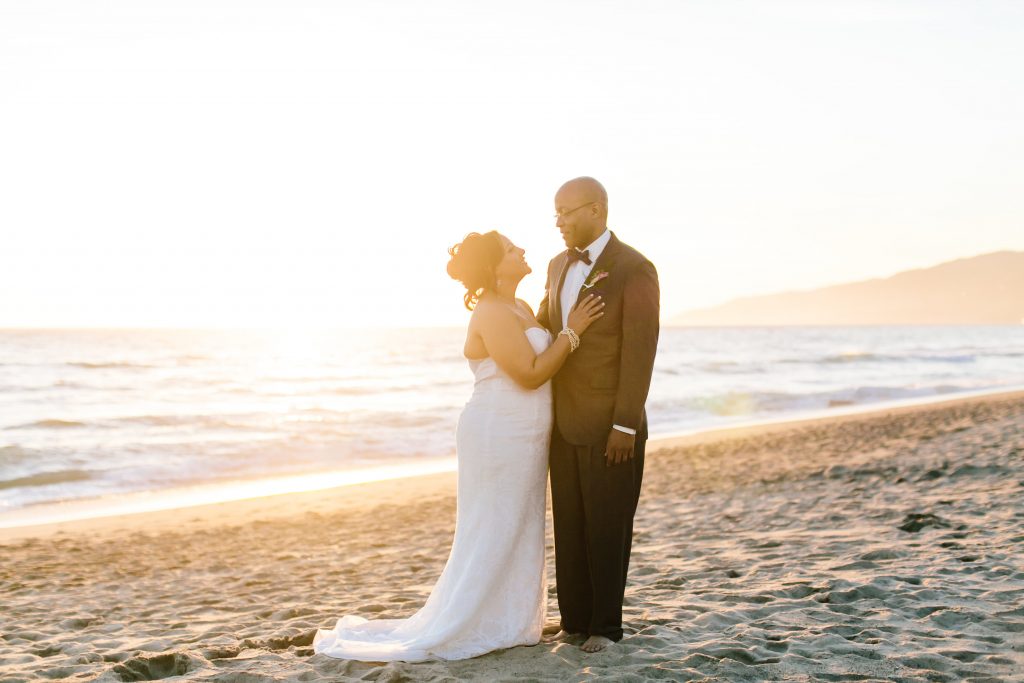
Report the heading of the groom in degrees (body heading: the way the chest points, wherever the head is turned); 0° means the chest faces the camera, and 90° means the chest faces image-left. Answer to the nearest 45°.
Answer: approximately 45°

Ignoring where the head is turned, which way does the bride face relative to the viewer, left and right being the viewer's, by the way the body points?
facing to the right of the viewer

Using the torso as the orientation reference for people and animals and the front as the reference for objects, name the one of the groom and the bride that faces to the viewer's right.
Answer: the bride

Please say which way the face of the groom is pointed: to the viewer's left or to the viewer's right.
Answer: to the viewer's left

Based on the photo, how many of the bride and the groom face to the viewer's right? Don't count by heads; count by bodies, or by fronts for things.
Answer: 1
